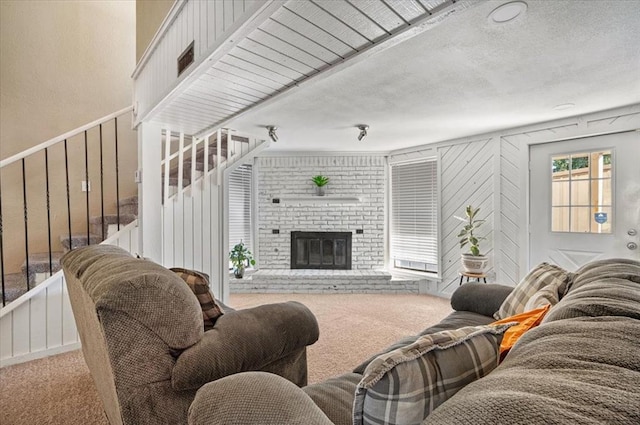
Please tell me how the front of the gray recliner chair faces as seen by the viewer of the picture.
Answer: facing away from the viewer and to the right of the viewer

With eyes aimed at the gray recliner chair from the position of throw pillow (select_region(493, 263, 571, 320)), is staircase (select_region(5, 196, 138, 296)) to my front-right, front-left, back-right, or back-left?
front-right

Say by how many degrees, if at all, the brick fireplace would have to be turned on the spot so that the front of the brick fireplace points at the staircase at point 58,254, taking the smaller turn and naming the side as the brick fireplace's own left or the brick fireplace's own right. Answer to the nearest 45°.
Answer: approximately 45° to the brick fireplace's own right

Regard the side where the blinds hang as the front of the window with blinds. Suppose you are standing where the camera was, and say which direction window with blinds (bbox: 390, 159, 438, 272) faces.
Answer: facing the viewer and to the left of the viewer

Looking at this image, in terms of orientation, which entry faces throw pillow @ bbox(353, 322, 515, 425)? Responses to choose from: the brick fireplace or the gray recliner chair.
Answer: the brick fireplace

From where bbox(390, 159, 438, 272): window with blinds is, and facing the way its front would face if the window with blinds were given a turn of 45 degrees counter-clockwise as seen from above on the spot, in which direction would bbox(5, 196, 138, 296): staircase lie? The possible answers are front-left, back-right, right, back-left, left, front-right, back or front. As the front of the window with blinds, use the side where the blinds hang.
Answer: front-right

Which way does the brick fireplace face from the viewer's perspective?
toward the camera

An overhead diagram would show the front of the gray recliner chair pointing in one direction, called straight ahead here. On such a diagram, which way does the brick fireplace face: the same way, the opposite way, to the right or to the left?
the opposite way

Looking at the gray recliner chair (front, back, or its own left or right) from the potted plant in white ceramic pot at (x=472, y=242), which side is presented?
front

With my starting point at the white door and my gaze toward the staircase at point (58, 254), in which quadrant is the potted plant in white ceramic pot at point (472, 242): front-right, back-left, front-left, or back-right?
front-right

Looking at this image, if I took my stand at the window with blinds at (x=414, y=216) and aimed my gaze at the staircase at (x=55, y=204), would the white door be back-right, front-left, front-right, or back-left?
back-left

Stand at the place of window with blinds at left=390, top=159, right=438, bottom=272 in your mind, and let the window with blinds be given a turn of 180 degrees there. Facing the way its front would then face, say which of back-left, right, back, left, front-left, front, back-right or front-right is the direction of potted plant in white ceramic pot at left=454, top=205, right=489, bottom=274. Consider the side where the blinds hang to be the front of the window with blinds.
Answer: right

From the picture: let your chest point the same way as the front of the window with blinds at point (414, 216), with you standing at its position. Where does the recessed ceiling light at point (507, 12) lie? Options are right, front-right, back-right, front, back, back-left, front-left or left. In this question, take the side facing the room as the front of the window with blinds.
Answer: front-left

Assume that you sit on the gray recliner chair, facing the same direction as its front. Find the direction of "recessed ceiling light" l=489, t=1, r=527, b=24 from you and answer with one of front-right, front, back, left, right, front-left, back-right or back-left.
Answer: front-right

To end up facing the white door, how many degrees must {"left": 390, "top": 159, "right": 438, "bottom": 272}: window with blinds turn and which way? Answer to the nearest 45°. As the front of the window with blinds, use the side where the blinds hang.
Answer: approximately 90° to its left

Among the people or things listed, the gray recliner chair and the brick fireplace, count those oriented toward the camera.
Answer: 1

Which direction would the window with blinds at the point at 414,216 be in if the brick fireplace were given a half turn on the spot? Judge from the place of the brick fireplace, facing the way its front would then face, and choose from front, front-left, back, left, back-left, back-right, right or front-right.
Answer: right
